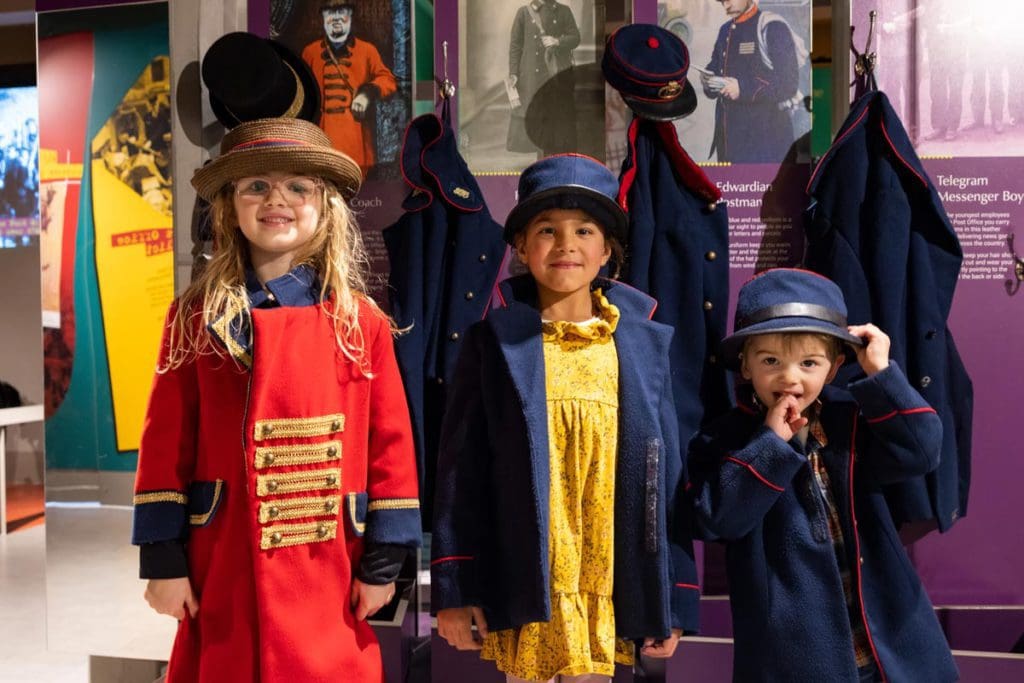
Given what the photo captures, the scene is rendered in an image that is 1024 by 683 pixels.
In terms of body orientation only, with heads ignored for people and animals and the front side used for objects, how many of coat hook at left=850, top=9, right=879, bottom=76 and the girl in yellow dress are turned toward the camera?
2

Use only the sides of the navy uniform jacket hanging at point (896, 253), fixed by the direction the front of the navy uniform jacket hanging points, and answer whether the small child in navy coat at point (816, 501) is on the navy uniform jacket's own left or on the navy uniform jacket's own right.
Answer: on the navy uniform jacket's own right

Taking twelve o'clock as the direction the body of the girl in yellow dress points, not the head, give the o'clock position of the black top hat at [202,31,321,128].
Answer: The black top hat is roughly at 4 o'clock from the girl in yellow dress.

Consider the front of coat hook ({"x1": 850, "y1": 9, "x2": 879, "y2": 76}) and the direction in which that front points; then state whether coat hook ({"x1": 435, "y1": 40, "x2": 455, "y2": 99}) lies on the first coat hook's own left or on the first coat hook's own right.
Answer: on the first coat hook's own right

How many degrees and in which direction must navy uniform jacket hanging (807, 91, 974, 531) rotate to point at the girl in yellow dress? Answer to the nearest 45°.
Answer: approximately 90° to its right

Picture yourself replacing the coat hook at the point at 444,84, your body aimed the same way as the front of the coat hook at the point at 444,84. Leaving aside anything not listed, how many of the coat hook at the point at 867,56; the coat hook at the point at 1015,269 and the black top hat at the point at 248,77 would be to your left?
2
